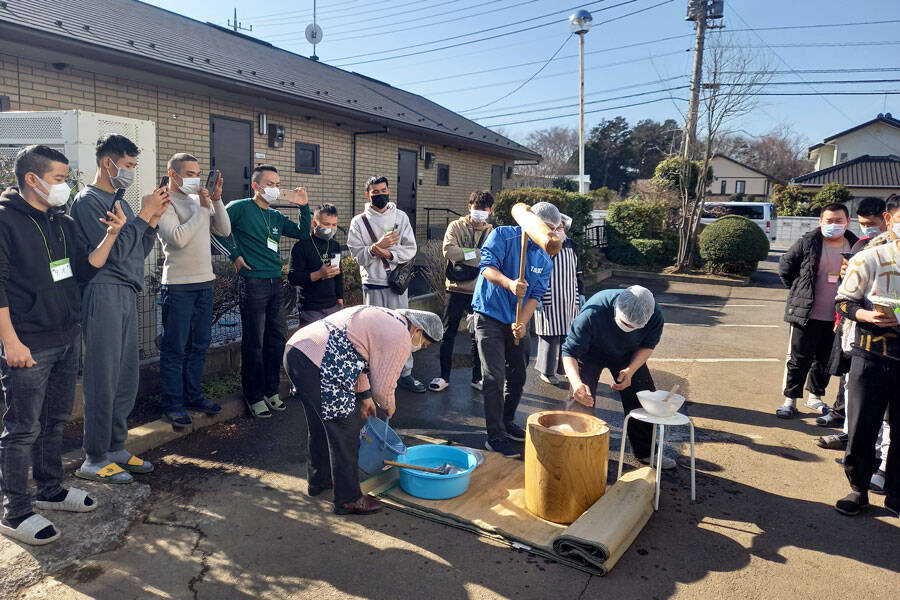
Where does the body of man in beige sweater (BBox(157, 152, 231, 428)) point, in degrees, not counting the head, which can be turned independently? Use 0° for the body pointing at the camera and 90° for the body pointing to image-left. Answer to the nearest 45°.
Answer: approximately 315°

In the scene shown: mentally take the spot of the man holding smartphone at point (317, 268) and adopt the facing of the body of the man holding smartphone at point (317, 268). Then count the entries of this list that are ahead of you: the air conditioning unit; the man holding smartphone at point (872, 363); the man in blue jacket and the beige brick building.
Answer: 2

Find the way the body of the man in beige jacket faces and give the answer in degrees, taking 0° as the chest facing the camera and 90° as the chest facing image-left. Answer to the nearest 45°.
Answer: approximately 0°

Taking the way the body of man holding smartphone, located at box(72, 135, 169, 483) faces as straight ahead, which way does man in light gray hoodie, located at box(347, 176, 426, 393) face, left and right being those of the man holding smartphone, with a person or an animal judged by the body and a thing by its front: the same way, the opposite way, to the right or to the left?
to the right

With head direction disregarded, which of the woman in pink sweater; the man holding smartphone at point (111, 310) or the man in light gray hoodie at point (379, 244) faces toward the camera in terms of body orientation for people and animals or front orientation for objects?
the man in light gray hoodie

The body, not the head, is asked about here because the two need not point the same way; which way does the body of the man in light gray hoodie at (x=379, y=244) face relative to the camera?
toward the camera

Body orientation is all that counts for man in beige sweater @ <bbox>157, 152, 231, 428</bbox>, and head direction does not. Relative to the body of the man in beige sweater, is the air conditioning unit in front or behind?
behind

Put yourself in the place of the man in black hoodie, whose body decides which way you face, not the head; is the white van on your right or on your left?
on your left

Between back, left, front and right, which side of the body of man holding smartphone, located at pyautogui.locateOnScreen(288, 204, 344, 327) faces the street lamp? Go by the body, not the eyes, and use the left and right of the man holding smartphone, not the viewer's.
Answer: left

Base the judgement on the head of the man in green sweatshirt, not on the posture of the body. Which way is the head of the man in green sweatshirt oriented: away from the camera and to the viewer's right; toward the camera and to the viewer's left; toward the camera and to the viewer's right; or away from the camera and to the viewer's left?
toward the camera and to the viewer's right

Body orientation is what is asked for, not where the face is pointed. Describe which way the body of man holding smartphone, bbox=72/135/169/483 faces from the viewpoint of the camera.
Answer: to the viewer's right

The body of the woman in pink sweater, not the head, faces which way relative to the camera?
to the viewer's right

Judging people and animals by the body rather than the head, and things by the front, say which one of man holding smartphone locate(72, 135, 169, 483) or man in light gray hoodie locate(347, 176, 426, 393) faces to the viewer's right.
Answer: the man holding smartphone

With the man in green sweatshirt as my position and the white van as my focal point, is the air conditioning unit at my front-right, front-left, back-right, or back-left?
back-left

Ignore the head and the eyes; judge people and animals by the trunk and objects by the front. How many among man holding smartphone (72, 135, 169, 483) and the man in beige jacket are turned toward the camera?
1
